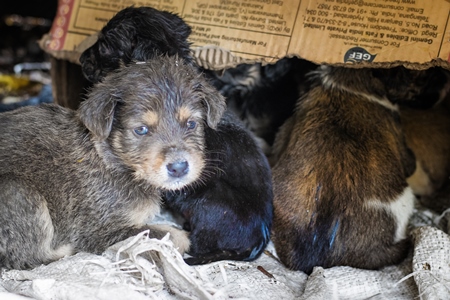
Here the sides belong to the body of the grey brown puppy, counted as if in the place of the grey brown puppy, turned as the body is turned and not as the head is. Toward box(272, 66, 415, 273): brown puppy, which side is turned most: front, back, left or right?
front

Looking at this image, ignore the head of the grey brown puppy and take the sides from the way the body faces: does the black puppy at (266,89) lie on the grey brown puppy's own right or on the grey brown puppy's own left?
on the grey brown puppy's own left

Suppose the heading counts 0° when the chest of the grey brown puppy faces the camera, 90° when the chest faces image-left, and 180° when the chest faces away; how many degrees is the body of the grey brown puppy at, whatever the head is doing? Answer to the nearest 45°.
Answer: approximately 270°

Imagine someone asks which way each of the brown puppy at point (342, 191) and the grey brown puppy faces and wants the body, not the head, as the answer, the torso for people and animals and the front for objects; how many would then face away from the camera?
1

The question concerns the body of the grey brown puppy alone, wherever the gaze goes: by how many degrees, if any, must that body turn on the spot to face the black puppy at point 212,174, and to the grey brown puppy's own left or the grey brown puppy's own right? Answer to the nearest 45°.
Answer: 0° — it already faces it

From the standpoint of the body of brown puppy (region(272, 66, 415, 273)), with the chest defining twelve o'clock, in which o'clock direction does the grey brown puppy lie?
The grey brown puppy is roughly at 8 o'clock from the brown puppy.

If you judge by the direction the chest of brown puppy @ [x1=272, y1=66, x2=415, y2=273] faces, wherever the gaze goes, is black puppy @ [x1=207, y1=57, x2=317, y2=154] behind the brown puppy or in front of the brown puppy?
in front

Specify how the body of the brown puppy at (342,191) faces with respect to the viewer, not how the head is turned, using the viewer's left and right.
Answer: facing away from the viewer

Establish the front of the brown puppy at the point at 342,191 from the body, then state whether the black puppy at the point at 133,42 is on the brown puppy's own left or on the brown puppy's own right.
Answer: on the brown puppy's own left

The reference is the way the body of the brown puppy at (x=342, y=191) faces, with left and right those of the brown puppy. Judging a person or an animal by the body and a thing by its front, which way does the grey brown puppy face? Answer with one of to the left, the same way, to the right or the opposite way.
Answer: to the right
